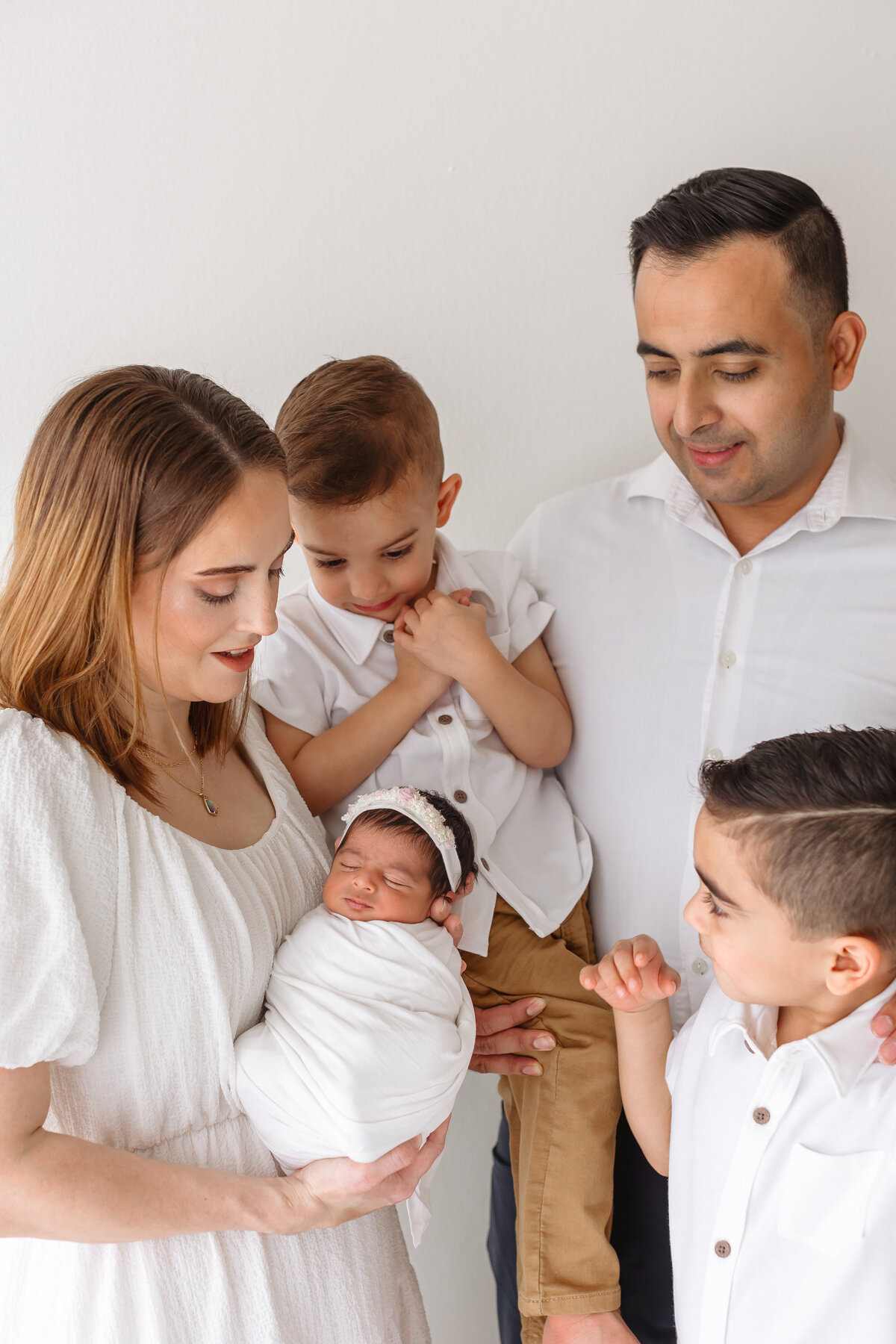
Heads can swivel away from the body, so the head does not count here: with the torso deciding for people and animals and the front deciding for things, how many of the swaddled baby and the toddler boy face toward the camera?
2

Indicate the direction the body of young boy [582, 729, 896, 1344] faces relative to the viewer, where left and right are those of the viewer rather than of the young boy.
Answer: facing the viewer and to the left of the viewer

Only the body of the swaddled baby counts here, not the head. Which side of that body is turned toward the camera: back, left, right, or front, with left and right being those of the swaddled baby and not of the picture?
front

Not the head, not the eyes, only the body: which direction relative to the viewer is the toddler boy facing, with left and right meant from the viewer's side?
facing the viewer

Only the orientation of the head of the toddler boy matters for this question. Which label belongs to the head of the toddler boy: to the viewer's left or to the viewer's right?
to the viewer's left

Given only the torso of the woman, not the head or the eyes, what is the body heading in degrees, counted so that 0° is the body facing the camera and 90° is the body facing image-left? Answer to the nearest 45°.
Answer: approximately 315°
